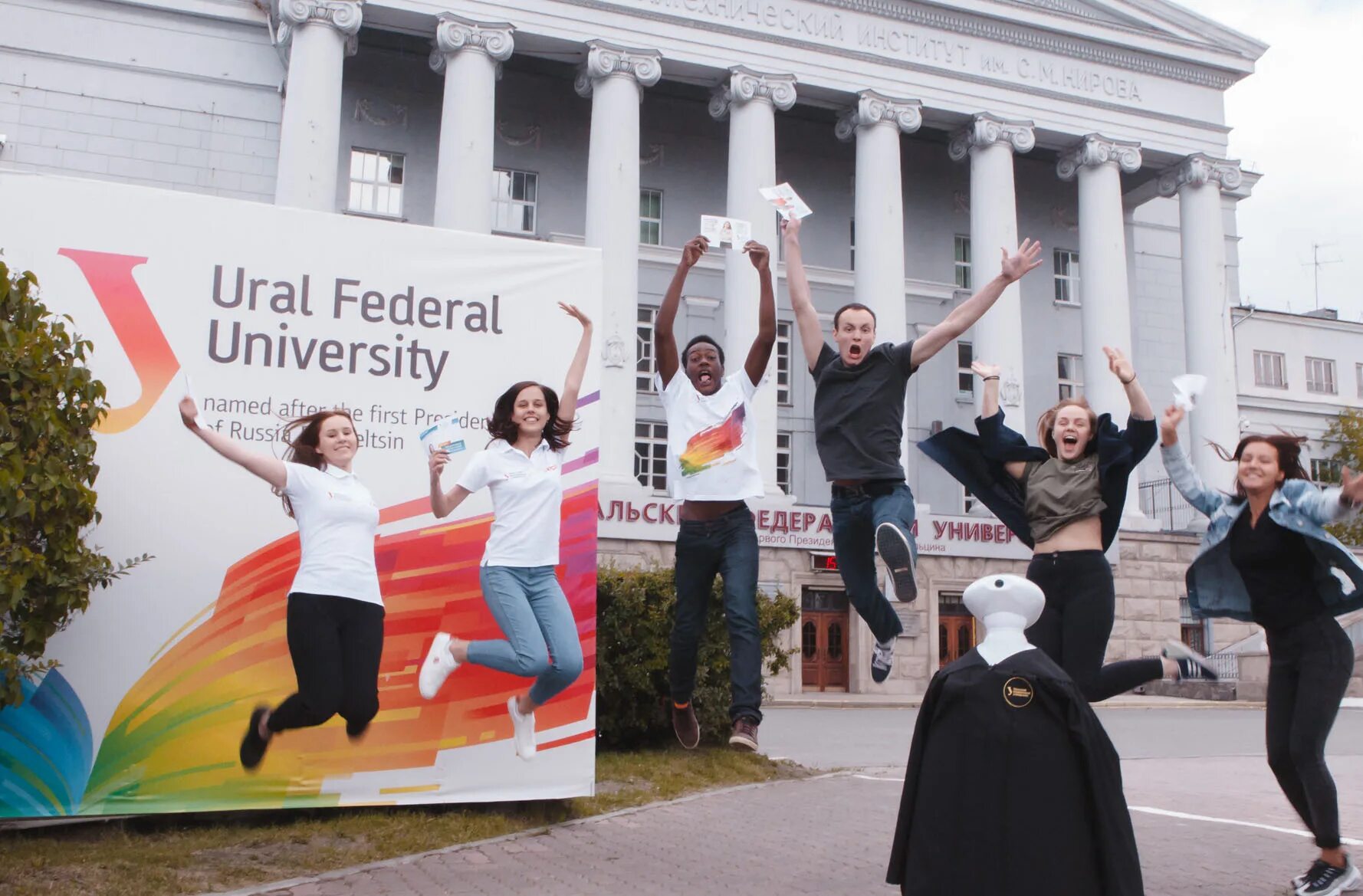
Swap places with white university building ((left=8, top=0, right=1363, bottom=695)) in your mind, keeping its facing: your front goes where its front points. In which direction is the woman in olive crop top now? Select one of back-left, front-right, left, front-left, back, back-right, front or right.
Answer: front-right

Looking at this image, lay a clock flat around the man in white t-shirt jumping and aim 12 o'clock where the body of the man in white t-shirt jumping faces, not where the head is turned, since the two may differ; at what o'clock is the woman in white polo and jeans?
The woman in white polo and jeans is roughly at 4 o'clock from the man in white t-shirt jumping.

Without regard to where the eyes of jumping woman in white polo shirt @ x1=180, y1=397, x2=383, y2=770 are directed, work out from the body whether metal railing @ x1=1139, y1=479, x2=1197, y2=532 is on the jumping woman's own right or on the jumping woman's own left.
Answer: on the jumping woman's own left

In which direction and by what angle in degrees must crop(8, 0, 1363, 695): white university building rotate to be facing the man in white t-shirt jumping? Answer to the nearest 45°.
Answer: approximately 45° to its right
